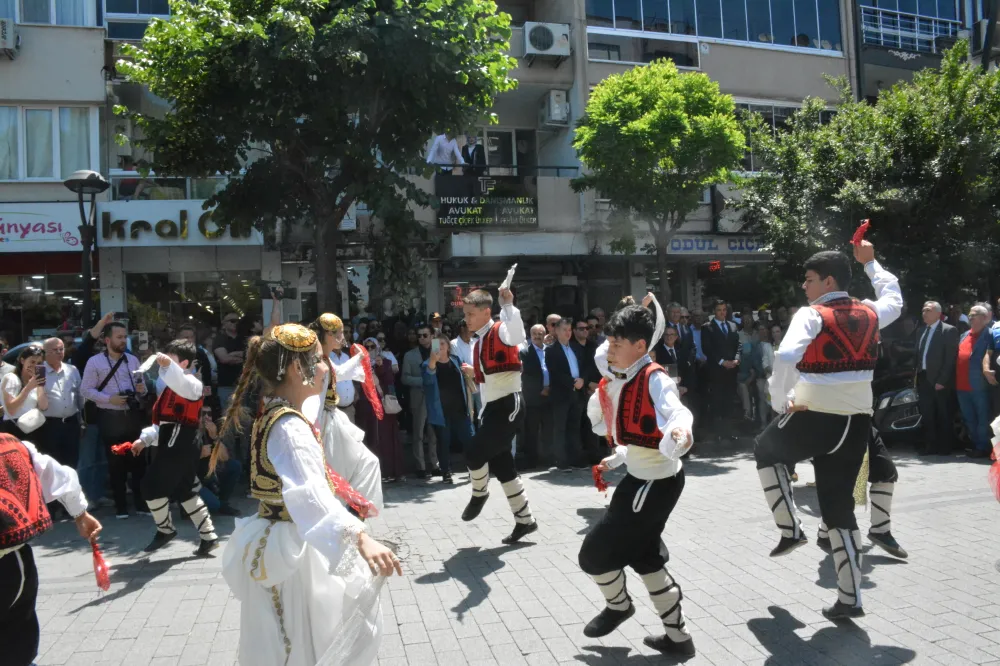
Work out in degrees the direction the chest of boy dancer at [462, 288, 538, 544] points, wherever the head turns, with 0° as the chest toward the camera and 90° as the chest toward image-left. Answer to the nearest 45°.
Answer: approximately 45°

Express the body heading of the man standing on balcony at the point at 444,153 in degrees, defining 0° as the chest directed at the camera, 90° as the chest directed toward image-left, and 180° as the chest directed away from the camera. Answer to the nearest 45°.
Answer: approximately 0°

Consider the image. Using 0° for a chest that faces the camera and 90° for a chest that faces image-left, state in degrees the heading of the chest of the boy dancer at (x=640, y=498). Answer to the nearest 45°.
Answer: approximately 45°

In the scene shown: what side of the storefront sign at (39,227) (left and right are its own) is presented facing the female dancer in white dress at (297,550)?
front

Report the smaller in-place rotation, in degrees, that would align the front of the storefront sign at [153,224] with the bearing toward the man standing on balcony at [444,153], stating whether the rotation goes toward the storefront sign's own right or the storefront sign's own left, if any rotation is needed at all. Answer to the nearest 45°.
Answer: approximately 90° to the storefront sign's own left

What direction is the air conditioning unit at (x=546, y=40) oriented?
toward the camera

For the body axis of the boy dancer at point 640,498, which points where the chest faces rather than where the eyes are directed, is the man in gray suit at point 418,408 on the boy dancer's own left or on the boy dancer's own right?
on the boy dancer's own right

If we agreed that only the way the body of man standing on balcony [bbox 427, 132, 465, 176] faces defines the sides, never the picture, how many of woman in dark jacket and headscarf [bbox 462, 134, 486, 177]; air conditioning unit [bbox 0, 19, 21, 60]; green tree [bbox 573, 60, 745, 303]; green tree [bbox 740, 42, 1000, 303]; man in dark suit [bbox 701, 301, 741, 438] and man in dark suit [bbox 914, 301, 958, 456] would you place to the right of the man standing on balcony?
1

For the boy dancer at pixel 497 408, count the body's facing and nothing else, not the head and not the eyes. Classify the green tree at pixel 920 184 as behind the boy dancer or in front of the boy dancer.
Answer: behind

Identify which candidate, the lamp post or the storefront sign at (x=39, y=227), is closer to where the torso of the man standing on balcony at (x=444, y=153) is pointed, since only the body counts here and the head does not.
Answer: the lamp post

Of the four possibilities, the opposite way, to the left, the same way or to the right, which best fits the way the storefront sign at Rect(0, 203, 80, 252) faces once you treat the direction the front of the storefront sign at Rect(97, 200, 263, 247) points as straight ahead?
the same way

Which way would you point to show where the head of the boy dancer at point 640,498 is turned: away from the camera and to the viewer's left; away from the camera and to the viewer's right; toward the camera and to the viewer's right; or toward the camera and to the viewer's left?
toward the camera and to the viewer's left

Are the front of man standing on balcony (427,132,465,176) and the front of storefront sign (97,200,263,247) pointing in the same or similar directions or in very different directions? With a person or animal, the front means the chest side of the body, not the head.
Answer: same or similar directions

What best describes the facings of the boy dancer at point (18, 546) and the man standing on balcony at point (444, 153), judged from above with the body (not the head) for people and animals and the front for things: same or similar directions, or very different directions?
very different directions

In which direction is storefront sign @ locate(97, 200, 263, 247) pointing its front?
toward the camera
